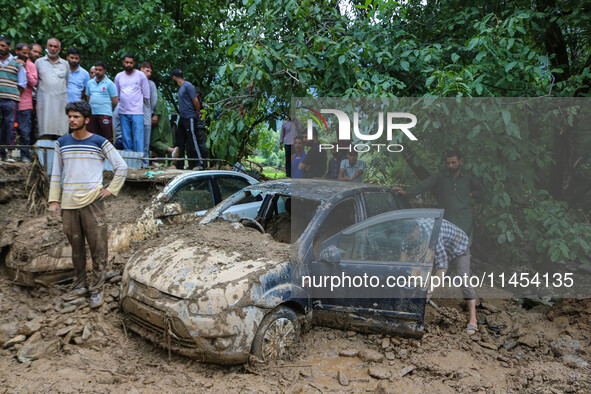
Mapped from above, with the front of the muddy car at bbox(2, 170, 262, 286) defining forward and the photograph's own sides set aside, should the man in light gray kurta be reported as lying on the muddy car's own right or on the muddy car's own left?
on the muddy car's own right

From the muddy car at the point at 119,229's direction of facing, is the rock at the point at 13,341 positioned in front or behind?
in front

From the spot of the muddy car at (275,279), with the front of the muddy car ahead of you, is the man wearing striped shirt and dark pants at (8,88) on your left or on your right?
on your right

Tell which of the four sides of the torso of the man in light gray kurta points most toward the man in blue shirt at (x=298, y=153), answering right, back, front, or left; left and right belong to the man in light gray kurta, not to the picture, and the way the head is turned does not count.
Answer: left

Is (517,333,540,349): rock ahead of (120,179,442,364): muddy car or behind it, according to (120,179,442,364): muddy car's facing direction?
behind

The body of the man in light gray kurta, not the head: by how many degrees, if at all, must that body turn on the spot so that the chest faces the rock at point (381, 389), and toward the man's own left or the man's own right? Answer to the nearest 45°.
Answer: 0° — they already face it

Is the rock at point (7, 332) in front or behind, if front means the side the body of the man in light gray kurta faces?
in front

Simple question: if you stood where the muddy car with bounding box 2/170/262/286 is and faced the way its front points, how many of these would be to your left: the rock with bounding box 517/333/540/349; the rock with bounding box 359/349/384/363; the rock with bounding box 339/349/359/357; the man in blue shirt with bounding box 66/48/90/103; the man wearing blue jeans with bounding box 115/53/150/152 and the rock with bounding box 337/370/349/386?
4

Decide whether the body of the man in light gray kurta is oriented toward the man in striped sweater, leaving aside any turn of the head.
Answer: yes

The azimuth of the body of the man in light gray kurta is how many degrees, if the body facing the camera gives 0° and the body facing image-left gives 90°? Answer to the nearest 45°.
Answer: approximately 0°

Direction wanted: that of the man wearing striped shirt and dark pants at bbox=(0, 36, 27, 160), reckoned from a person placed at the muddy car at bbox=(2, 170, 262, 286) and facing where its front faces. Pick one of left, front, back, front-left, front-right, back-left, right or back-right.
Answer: right

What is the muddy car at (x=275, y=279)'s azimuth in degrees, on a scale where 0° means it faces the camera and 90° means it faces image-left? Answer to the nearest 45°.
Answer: approximately 45°

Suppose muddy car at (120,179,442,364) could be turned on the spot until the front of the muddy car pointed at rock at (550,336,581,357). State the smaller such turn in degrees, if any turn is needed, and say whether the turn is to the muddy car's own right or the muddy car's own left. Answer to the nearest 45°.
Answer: approximately 135° to the muddy car's own left

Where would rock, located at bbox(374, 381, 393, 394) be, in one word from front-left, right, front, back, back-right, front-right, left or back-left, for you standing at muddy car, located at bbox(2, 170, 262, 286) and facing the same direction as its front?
left

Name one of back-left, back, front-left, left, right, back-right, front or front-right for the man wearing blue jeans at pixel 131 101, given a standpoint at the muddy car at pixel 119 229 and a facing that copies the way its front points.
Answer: back-right

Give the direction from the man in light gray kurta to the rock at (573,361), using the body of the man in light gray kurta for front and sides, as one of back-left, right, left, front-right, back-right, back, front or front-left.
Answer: front-left

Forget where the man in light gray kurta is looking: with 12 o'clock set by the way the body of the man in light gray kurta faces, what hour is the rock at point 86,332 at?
The rock is roughly at 12 o'clock from the man in light gray kurta.
